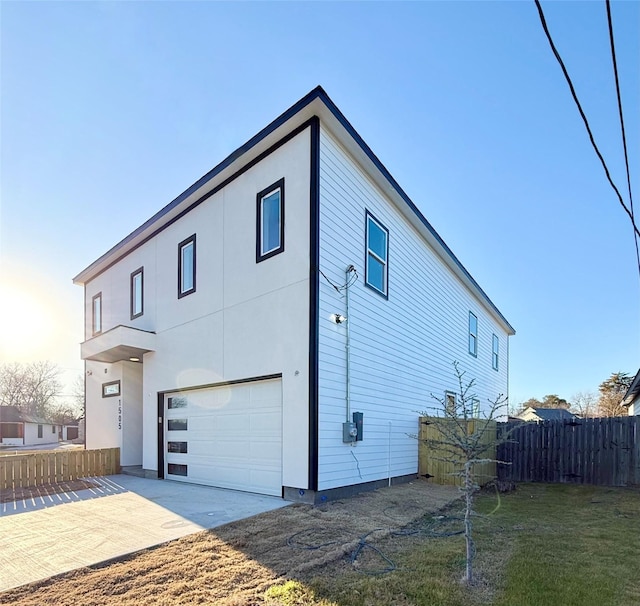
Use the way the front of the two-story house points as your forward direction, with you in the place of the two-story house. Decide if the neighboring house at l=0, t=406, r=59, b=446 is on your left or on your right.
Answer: on your right

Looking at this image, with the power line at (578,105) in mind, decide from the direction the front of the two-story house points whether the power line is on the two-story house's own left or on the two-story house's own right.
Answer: on the two-story house's own left

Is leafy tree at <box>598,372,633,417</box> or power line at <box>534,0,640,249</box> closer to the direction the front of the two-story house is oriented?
the power line

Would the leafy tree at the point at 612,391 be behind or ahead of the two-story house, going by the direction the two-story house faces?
behind

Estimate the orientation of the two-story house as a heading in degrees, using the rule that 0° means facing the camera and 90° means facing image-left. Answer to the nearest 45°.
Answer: approximately 45°

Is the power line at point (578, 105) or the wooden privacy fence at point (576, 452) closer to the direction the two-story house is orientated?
the power line
